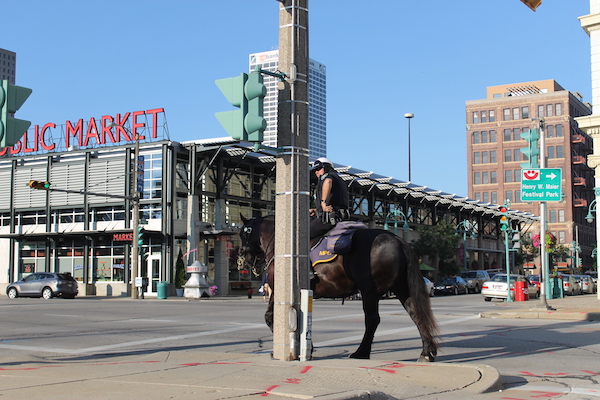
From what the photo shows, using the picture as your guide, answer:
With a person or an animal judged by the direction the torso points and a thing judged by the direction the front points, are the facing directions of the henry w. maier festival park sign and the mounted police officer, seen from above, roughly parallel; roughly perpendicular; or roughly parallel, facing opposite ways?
roughly perpendicular

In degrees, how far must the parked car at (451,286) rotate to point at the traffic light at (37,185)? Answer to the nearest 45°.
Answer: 0° — it already faces it

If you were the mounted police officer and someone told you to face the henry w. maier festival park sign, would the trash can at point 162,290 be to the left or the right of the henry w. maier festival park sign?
left

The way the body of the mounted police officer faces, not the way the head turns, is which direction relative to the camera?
to the viewer's left

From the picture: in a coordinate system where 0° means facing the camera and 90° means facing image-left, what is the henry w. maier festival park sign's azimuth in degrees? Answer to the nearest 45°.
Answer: approximately 0°

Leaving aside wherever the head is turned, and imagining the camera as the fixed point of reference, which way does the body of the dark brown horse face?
to the viewer's left

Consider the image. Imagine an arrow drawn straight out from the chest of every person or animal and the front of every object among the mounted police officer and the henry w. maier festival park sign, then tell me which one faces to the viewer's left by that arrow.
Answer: the mounted police officer

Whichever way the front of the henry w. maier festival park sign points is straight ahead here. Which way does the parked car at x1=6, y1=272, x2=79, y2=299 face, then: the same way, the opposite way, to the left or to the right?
to the right

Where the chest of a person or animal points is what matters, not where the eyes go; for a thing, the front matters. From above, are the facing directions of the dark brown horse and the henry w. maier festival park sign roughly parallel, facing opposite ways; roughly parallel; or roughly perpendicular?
roughly perpendicular

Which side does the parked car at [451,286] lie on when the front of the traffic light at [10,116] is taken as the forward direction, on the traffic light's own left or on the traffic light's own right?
on the traffic light's own left
